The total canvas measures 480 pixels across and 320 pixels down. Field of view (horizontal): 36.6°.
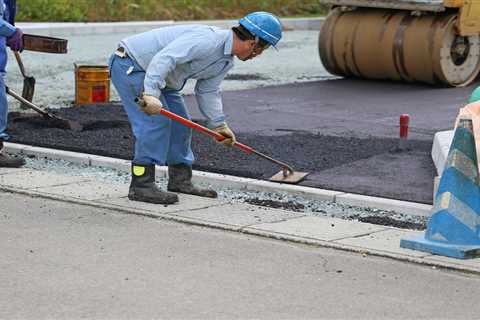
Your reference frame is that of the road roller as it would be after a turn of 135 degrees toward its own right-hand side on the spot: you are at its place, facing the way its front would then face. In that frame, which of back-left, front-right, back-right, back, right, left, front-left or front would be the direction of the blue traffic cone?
back

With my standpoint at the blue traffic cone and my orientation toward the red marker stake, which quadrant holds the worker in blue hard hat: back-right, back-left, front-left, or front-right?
front-left

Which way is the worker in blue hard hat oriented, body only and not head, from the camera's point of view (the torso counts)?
to the viewer's right

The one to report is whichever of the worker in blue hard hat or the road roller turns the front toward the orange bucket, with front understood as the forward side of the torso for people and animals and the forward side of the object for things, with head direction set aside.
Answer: the road roller

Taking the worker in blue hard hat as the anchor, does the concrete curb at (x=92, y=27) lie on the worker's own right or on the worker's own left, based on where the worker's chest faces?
on the worker's own left

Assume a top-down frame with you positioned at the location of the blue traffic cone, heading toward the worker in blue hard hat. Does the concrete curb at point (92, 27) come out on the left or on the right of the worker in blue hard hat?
right

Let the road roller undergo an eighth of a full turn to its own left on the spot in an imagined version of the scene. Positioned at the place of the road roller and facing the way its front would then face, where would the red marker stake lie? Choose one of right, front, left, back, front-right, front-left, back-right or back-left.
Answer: front

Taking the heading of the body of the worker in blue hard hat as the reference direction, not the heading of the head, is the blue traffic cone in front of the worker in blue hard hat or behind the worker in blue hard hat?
in front

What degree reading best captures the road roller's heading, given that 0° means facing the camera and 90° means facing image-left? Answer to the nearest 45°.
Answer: approximately 45°

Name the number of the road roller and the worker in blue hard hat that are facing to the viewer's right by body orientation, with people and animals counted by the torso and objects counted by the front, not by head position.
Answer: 1

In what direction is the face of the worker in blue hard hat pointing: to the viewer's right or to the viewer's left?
to the viewer's right
